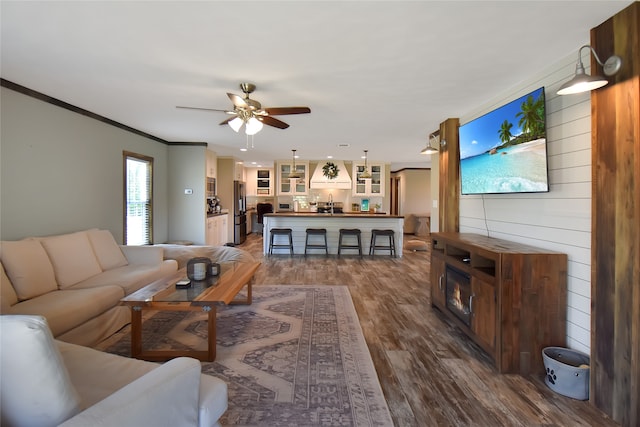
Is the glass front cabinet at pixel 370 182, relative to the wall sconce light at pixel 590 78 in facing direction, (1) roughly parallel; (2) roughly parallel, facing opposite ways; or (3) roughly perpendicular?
roughly perpendicular

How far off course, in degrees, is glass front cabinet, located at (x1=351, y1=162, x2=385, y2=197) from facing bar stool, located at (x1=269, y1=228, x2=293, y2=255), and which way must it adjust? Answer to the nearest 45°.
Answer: approximately 45° to its right

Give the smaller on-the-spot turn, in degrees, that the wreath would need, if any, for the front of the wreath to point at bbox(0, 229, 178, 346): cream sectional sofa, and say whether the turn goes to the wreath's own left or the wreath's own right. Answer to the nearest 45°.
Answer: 0° — it already faces it

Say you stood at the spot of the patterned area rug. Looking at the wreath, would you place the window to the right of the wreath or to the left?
left

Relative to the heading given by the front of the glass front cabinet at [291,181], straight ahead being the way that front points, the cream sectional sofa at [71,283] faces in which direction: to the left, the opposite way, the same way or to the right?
to the left

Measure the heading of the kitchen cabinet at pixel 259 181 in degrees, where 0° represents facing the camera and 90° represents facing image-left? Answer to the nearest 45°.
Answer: approximately 0°

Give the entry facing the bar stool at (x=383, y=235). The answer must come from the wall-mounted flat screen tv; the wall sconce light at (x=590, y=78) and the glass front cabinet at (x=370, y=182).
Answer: the glass front cabinet

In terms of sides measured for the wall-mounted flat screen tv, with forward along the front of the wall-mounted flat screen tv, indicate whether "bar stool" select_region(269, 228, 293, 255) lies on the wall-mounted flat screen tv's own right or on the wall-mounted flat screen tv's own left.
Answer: on the wall-mounted flat screen tv's own right
